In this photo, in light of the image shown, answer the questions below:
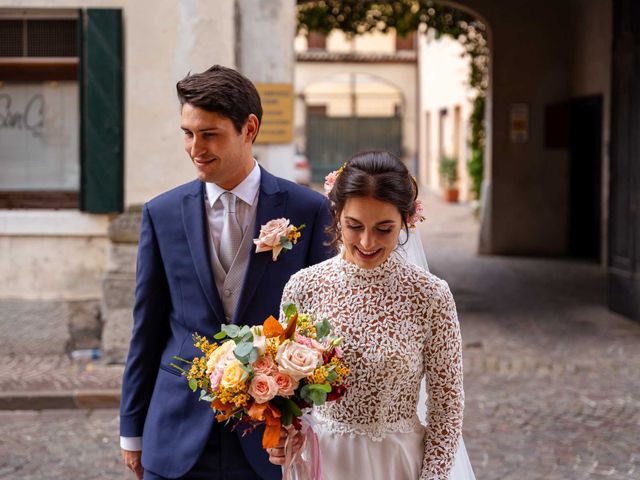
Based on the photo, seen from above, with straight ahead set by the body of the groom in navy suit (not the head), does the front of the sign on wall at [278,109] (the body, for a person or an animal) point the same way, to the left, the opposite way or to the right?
the same way

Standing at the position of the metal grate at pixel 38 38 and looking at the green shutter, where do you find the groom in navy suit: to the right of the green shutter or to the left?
right

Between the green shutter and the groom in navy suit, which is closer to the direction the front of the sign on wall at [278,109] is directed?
the groom in navy suit

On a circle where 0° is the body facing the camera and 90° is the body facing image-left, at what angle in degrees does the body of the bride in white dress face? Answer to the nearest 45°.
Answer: approximately 0°

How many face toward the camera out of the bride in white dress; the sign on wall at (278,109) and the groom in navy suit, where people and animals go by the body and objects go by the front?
3

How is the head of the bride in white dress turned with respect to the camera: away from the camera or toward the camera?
toward the camera

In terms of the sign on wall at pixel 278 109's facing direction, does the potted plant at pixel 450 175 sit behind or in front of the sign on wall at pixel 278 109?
behind

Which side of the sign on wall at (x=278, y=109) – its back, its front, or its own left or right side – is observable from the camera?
front

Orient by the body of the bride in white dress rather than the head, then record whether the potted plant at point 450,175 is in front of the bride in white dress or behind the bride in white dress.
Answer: behind

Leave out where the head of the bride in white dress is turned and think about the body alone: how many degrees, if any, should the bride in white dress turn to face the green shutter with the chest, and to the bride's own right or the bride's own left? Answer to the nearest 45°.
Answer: approximately 180°

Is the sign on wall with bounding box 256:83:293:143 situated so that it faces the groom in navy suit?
yes

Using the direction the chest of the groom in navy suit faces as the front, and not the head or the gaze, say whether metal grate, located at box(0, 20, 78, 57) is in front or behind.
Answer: behind

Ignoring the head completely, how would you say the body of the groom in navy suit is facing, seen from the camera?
toward the camera

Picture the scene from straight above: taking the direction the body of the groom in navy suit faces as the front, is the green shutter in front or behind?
behind

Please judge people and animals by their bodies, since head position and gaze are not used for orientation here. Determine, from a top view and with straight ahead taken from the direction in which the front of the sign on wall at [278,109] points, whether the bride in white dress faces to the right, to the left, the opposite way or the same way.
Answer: the same way
